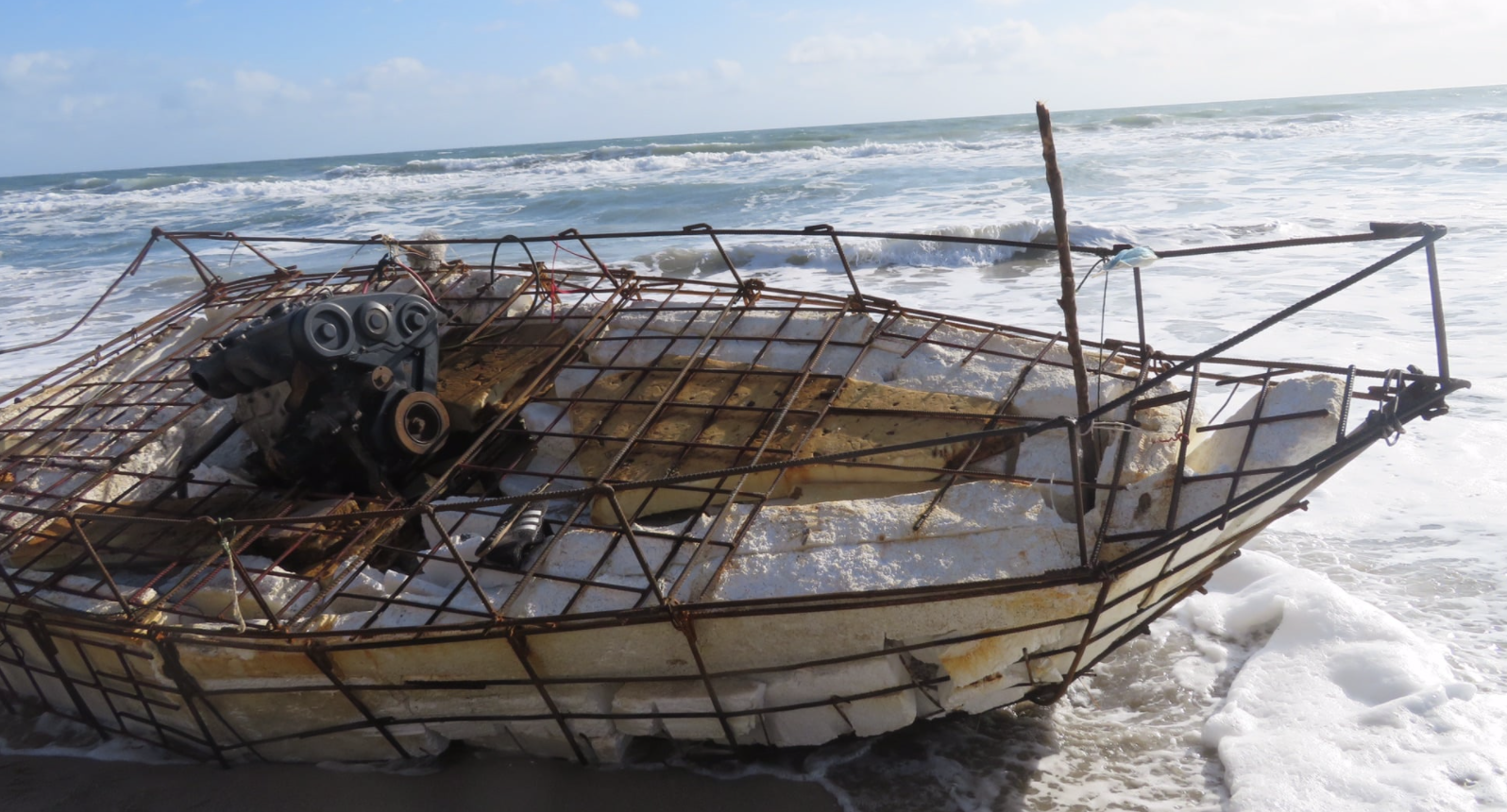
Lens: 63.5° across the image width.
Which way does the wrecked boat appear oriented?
to the viewer's right
